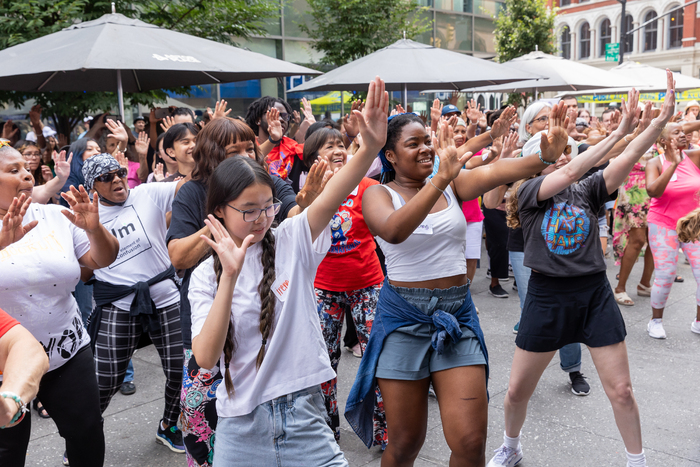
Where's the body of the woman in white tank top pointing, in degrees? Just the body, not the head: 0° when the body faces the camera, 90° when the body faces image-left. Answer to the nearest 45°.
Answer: approximately 315°

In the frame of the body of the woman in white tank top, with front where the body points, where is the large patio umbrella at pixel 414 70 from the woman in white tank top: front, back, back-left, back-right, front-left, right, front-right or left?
back-left

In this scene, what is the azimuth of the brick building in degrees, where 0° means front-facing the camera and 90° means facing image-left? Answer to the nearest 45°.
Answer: approximately 45°

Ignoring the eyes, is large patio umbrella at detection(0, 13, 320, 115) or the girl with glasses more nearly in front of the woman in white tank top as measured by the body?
the girl with glasses

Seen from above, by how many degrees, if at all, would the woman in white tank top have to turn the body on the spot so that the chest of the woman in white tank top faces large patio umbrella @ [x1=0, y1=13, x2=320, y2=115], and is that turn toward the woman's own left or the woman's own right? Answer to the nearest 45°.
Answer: approximately 180°

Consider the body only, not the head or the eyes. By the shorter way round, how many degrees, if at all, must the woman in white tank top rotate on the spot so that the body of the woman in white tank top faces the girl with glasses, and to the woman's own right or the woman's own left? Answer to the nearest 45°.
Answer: approximately 90° to the woman's own right

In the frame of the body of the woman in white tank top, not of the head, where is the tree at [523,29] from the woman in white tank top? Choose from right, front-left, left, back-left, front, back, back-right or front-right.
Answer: back-left
